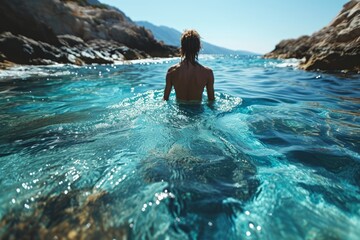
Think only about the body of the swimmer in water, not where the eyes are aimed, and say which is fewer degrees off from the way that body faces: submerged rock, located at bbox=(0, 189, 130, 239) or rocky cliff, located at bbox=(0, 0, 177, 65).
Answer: the rocky cliff

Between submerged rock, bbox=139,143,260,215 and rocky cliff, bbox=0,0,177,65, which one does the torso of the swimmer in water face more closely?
the rocky cliff

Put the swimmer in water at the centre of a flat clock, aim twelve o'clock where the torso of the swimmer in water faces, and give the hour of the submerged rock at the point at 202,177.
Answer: The submerged rock is roughly at 6 o'clock from the swimmer in water.

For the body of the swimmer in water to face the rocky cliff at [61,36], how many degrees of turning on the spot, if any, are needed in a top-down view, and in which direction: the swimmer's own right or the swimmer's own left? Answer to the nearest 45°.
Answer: approximately 45° to the swimmer's own left

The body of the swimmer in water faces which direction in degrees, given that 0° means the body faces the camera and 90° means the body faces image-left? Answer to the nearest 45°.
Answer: approximately 180°

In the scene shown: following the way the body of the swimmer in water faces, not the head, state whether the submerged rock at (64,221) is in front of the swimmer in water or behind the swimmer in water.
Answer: behind

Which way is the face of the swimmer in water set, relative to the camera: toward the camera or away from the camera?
away from the camera
